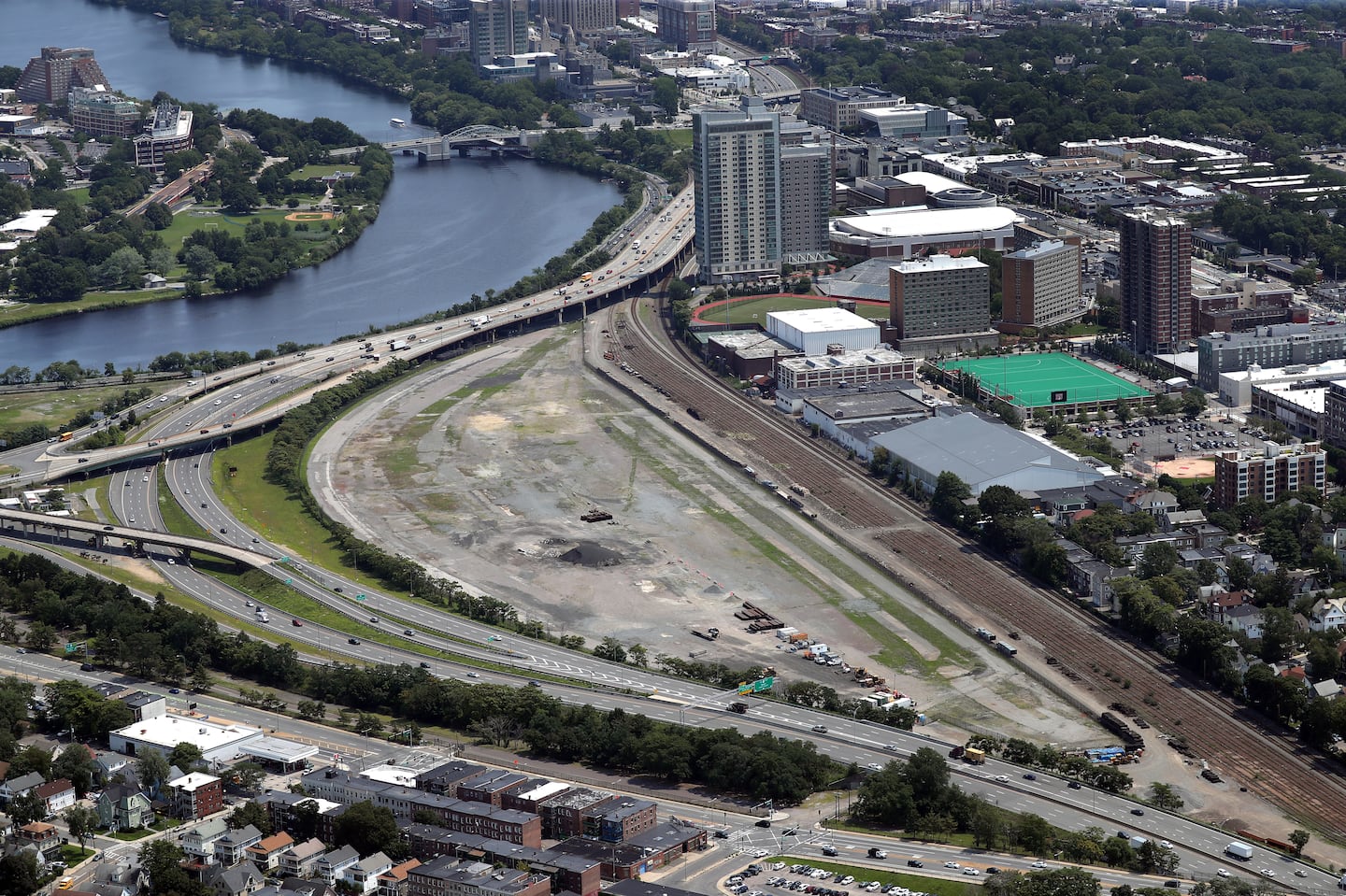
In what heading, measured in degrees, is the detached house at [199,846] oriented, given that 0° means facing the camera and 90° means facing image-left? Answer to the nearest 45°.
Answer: approximately 45°

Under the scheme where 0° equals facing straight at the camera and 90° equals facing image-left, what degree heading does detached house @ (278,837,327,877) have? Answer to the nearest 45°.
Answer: approximately 45°

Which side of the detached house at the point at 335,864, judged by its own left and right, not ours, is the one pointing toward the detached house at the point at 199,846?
right

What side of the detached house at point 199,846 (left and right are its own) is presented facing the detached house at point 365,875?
left

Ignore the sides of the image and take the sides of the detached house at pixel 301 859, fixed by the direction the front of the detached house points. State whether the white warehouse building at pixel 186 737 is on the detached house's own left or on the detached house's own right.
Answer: on the detached house's own right

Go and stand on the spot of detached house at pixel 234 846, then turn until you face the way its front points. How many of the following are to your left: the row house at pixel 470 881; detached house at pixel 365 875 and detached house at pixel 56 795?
2

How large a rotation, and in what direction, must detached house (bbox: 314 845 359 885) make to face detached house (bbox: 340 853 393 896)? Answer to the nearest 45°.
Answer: approximately 90° to its left

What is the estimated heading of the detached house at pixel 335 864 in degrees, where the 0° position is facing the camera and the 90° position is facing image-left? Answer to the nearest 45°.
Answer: approximately 45°

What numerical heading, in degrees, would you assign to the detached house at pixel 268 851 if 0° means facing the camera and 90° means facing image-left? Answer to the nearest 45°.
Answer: approximately 45°
